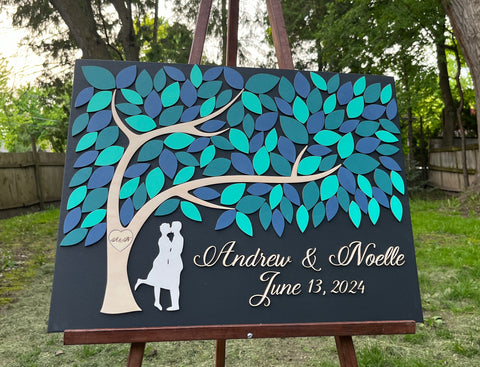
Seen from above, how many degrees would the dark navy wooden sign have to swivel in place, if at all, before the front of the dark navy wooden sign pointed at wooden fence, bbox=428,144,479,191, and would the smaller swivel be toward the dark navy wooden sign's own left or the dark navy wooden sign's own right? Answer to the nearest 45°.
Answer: approximately 135° to the dark navy wooden sign's own left

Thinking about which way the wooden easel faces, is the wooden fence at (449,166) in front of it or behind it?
behind

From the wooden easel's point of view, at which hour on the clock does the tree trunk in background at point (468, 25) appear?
The tree trunk in background is roughly at 7 o'clock from the wooden easel.

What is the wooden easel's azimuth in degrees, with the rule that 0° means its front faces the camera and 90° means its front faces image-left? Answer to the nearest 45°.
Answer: approximately 0°

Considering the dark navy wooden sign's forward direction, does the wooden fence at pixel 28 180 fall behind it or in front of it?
behind

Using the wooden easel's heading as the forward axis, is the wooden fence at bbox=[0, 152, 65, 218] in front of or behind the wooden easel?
behind

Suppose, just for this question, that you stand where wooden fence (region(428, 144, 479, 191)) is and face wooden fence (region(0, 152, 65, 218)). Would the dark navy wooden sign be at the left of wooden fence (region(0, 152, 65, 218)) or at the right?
left
